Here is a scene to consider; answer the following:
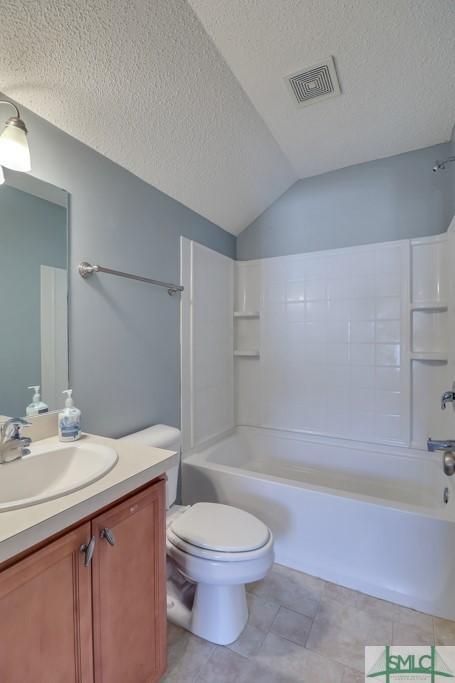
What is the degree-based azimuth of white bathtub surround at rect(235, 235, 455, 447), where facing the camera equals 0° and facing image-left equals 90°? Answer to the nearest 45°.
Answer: approximately 45°

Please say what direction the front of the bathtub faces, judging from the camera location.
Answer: facing the viewer and to the left of the viewer

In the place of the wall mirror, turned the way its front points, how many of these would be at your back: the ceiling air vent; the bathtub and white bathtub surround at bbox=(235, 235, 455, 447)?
0

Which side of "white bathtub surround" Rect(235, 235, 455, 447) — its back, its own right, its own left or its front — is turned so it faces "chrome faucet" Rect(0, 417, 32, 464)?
front

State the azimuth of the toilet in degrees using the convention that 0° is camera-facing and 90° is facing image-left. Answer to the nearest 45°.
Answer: approximately 315°

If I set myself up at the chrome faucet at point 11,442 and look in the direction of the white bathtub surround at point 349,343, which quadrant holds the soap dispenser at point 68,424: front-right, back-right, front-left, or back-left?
front-left

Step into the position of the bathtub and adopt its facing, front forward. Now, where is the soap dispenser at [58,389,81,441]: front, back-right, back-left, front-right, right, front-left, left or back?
front

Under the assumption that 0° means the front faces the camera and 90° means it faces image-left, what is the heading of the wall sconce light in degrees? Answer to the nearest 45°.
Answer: approximately 315°

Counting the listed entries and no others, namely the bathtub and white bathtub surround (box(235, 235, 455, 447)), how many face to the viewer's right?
0

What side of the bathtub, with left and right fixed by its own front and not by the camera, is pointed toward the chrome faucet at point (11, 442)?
front

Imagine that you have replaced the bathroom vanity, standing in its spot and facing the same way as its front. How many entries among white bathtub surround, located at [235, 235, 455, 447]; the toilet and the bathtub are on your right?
0

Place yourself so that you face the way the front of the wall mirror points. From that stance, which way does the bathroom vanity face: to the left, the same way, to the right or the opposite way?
the same way

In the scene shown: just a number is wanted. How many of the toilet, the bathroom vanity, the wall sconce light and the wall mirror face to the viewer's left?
0

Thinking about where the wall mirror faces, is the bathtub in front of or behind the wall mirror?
in front
